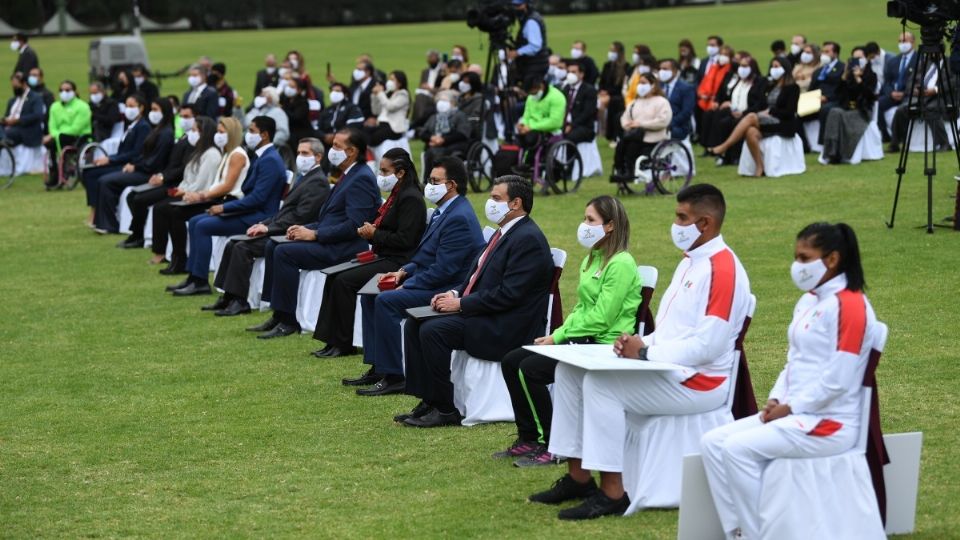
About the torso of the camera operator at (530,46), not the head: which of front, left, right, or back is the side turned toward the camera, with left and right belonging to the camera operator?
left

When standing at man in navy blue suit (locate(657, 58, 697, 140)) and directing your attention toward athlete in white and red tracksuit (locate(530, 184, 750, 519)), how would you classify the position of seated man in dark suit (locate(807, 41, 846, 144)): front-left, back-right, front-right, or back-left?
back-left

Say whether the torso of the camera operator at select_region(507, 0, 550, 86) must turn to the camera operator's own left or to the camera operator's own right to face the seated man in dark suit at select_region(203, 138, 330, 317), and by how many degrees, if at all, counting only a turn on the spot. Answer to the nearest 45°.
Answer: approximately 90° to the camera operator's own left
